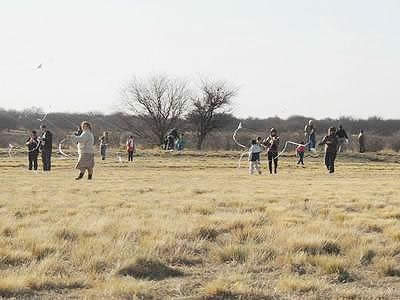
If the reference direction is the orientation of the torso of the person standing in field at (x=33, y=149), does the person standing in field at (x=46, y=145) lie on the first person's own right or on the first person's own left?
on the first person's own left

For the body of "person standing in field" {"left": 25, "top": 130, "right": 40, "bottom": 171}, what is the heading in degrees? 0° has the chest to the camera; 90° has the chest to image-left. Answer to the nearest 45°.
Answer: approximately 45°

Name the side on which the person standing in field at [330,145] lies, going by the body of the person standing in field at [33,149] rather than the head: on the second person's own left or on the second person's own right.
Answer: on the second person's own left

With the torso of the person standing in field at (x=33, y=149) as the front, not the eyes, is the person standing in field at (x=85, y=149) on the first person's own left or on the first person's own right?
on the first person's own left

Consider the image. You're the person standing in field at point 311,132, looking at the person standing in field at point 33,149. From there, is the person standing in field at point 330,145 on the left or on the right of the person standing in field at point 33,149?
left

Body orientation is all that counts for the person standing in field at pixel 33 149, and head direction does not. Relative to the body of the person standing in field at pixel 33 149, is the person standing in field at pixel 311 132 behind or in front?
behind
